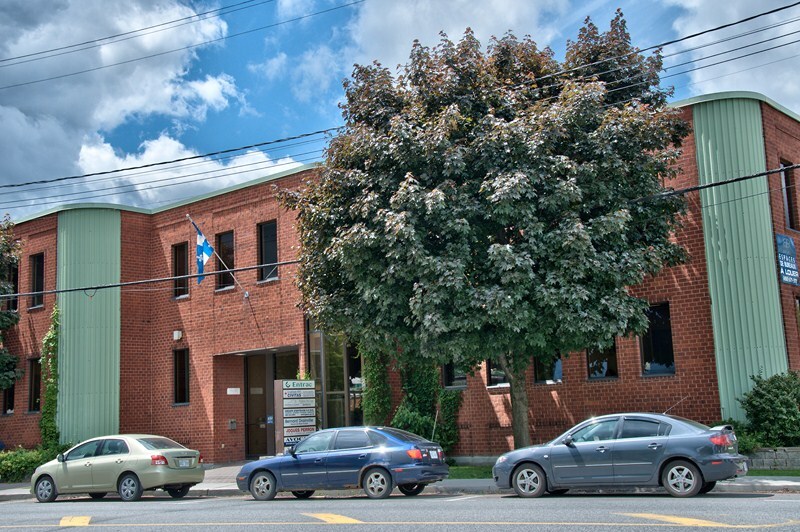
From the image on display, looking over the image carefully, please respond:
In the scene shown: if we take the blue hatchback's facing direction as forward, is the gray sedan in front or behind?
behind

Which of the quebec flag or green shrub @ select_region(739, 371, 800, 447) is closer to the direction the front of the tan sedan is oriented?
the quebec flag

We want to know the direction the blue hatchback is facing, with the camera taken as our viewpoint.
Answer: facing away from the viewer and to the left of the viewer

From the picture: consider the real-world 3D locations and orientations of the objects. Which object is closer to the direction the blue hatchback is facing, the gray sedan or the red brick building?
the red brick building

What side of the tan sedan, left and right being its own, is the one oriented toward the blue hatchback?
back

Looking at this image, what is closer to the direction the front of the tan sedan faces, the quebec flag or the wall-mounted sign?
the quebec flag

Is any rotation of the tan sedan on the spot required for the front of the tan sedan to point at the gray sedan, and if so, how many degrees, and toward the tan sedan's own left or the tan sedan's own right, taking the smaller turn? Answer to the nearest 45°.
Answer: approximately 180°

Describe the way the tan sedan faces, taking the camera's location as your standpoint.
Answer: facing away from the viewer and to the left of the viewer

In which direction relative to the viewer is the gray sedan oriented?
to the viewer's left
